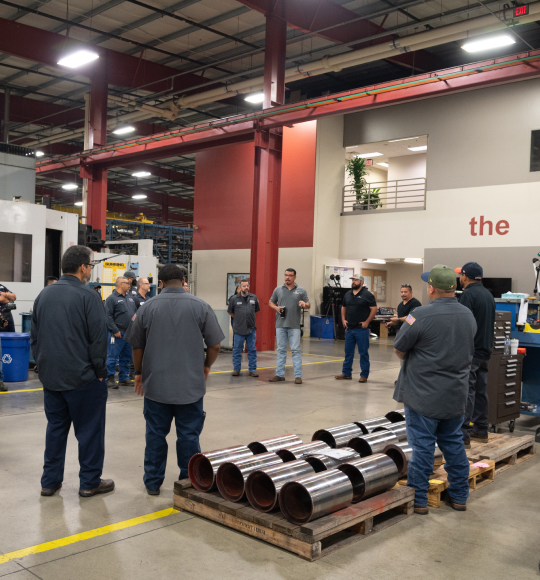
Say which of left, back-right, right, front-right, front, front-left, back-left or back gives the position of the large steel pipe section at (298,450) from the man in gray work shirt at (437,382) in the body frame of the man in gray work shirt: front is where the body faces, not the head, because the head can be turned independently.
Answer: front-left

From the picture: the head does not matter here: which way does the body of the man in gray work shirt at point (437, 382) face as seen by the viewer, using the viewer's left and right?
facing away from the viewer and to the left of the viewer

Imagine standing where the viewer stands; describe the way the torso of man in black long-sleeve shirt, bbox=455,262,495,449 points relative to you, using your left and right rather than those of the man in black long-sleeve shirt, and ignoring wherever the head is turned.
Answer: facing away from the viewer and to the left of the viewer

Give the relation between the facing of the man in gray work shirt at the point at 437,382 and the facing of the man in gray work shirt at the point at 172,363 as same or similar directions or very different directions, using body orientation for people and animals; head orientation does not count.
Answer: same or similar directions

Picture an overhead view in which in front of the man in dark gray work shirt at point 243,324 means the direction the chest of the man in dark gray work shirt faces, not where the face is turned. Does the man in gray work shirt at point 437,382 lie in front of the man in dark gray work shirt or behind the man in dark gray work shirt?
in front

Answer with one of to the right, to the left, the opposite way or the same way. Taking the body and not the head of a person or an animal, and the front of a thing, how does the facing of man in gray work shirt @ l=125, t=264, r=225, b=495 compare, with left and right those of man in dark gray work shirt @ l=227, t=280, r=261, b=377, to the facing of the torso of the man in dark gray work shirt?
the opposite way

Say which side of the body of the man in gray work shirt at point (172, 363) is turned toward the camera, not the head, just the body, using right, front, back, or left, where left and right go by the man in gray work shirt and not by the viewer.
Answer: back

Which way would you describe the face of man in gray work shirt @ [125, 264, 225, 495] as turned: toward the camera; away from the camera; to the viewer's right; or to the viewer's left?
away from the camera

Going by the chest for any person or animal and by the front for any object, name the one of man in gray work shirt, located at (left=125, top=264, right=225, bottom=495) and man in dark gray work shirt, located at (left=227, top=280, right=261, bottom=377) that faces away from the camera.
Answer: the man in gray work shirt

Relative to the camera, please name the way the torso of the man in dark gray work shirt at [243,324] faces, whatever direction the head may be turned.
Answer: toward the camera

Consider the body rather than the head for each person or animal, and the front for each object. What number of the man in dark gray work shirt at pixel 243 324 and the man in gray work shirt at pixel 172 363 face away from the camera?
1

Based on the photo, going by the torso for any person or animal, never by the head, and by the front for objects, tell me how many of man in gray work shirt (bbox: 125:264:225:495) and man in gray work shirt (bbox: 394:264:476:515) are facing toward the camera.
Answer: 0

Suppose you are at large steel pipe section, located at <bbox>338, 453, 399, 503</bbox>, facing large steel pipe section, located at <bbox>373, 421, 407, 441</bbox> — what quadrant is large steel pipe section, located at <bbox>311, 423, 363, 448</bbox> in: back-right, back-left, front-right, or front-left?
front-left

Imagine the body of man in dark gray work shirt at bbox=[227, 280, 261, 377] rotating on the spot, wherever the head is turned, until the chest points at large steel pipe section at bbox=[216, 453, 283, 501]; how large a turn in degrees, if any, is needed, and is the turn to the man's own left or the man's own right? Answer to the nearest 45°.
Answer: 0° — they already face it
